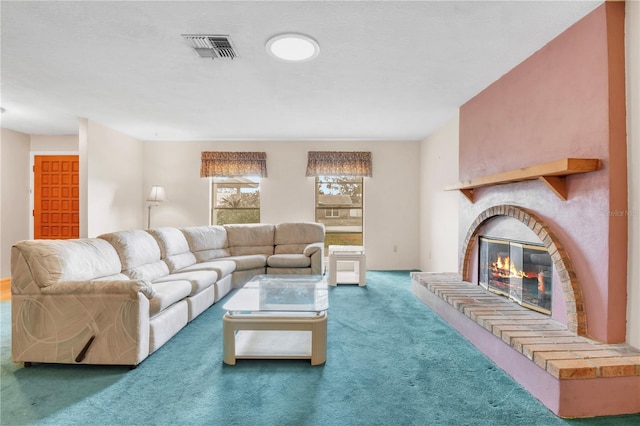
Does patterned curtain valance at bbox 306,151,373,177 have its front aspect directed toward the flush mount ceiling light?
yes

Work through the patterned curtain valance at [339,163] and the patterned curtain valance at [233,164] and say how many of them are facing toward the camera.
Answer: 2

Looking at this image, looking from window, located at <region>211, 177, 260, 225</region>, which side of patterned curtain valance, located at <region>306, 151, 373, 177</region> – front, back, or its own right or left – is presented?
right

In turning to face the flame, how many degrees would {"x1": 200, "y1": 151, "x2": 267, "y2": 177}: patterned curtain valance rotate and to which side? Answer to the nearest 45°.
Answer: approximately 45° to its left

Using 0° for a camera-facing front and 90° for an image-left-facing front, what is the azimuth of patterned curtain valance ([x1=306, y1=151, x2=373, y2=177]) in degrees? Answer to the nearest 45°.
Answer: approximately 0°

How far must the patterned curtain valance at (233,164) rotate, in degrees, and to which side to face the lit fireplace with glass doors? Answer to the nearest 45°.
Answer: approximately 45° to its left
